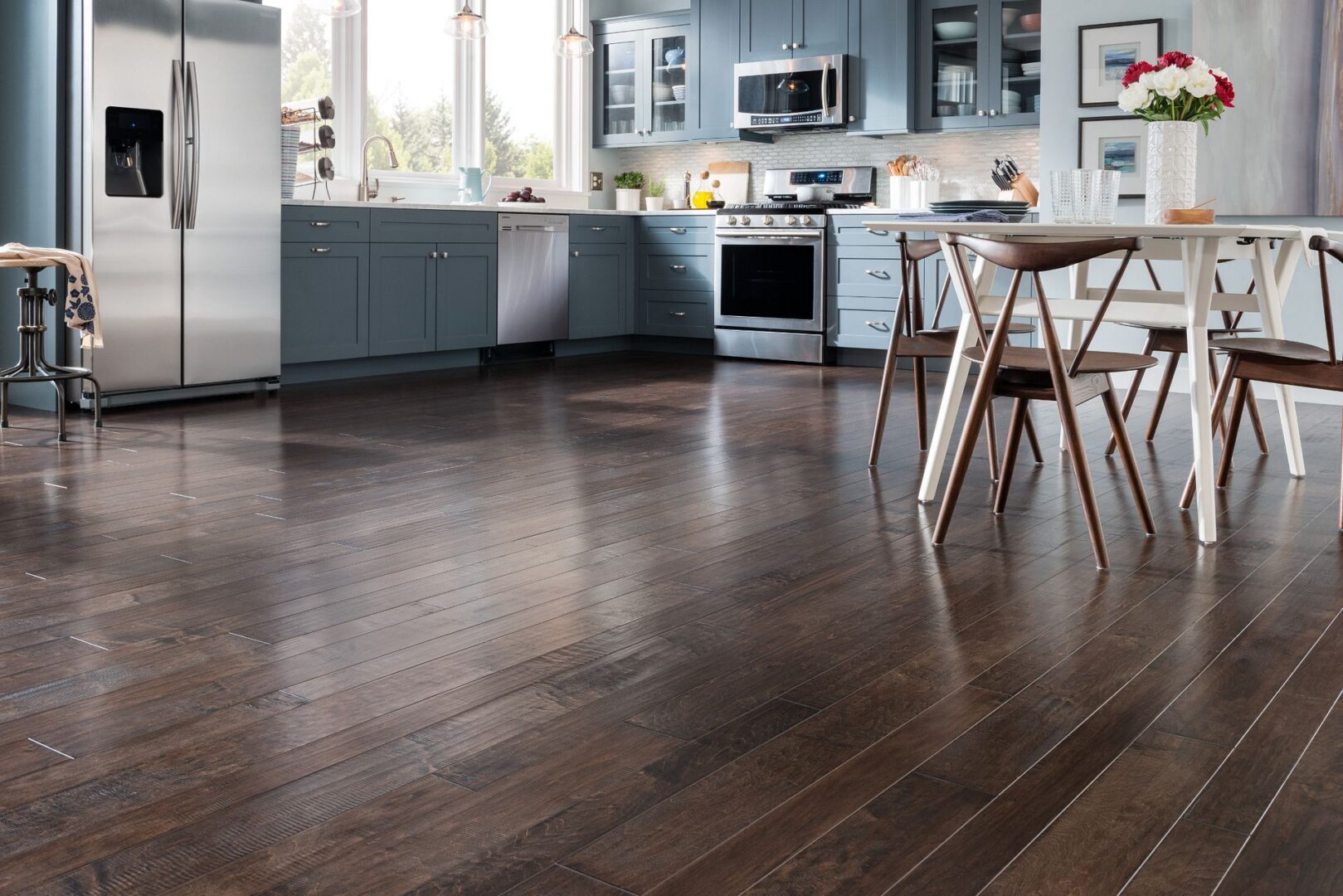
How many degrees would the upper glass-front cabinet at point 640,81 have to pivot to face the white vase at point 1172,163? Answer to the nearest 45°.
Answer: approximately 45° to its left

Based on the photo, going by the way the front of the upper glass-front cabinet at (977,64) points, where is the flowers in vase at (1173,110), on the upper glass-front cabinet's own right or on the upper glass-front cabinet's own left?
on the upper glass-front cabinet's own left

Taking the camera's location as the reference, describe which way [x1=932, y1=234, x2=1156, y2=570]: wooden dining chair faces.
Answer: facing away from the viewer and to the right of the viewer

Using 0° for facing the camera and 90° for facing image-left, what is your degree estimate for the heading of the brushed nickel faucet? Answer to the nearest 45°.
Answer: approximately 315°

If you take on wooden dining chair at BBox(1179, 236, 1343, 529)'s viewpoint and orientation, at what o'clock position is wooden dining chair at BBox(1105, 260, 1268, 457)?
wooden dining chair at BBox(1105, 260, 1268, 457) is roughly at 1 o'clock from wooden dining chair at BBox(1179, 236, 1343, 529).

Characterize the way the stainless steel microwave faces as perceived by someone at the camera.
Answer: facing the viewer and to the left of the viewer

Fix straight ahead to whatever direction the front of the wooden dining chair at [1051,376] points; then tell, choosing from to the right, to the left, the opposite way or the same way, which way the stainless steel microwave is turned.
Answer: the opposite way

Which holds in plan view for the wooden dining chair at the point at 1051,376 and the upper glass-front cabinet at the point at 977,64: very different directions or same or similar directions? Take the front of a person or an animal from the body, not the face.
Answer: very different directions

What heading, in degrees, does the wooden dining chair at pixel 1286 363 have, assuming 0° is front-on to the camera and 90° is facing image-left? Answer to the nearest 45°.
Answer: approximately 135°

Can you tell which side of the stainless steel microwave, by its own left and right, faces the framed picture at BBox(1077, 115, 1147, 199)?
left
